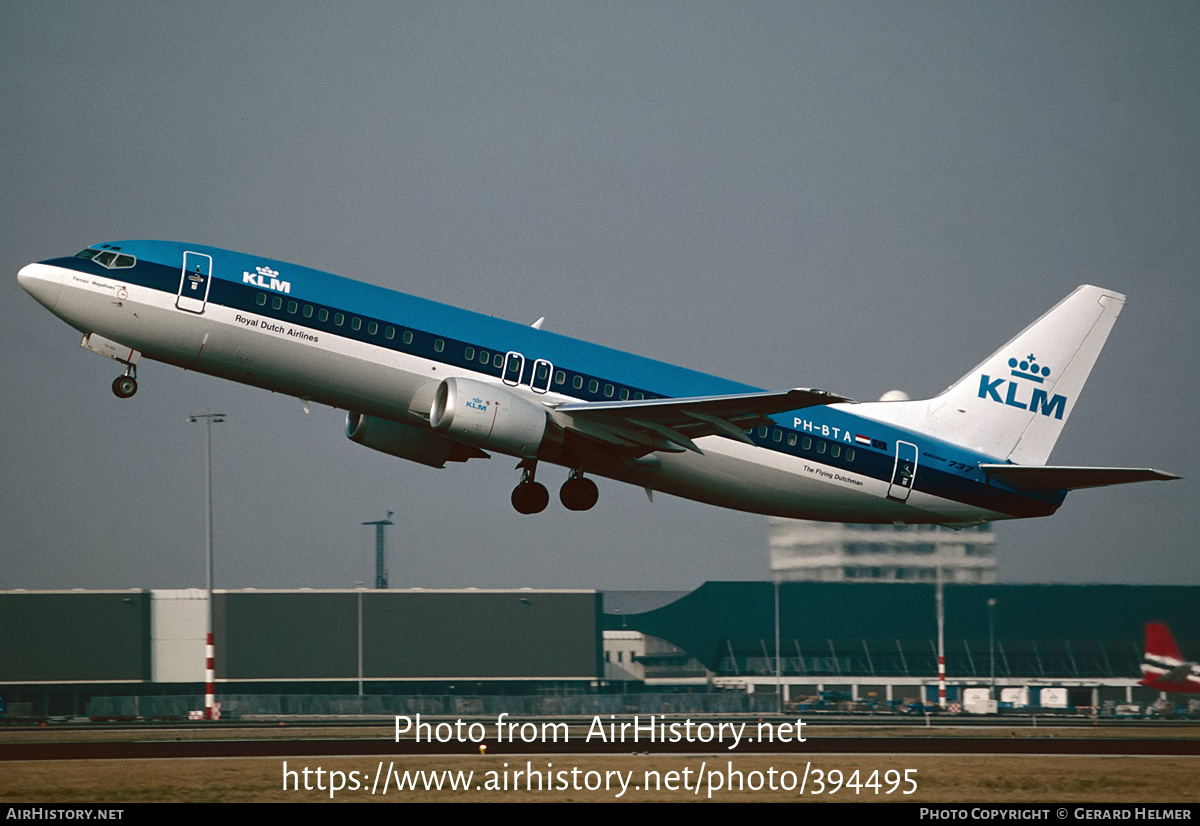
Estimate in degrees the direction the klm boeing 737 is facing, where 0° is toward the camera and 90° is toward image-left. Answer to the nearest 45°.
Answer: approximately 90°
